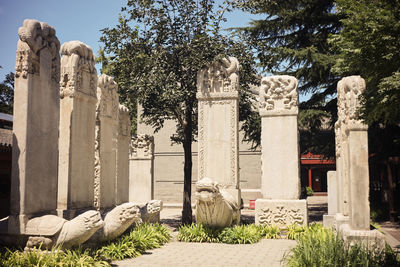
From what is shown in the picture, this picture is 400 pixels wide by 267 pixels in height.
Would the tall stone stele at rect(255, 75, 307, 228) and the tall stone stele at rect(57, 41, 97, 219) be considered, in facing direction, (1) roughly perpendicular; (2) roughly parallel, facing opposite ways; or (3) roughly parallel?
roughly perpendicular

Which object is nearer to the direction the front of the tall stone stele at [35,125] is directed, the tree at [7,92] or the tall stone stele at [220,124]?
the tall stone stele

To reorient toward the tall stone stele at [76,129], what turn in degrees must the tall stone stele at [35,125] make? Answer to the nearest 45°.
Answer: approximately 90° to its left

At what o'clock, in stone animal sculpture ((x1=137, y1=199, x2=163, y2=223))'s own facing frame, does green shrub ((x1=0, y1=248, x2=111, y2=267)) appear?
The green shrub is roughly at 2 o'clock from the stone animal sculpture.
